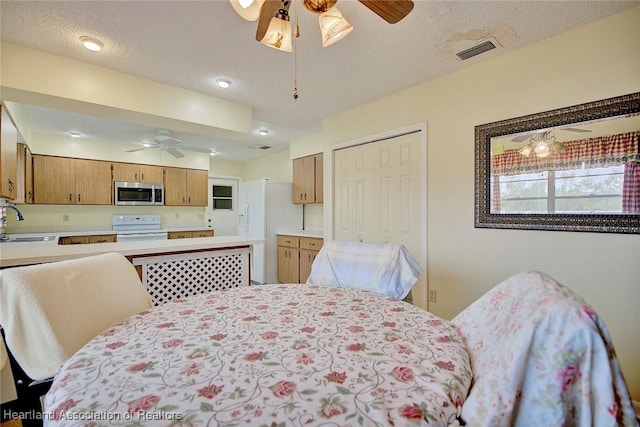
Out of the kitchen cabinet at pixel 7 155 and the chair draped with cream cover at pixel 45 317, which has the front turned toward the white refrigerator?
the kitchen cabinet

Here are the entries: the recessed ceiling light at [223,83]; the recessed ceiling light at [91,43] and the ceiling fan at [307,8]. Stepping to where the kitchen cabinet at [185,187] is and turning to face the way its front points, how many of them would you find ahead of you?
3

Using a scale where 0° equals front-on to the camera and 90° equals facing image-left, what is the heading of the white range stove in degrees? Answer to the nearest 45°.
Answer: approximately 0°

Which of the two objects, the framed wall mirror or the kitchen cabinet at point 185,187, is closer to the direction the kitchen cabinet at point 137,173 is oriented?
the framed wall mirror

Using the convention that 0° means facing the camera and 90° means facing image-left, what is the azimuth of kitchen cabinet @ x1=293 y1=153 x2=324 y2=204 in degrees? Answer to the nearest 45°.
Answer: approximately 45°

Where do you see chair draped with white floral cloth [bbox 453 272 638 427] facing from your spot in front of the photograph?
facing away from the viewer and to the left of the viewer

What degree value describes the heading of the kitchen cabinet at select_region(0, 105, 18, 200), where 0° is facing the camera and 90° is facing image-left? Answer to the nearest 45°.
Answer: approximately 270°

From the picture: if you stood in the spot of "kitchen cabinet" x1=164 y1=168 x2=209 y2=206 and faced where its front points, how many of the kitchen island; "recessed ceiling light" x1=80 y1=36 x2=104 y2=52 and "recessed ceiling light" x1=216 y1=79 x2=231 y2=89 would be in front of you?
3
